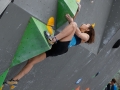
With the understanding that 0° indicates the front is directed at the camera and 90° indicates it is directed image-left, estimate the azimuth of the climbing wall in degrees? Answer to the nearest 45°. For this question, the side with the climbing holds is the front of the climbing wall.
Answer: approximately 0°
